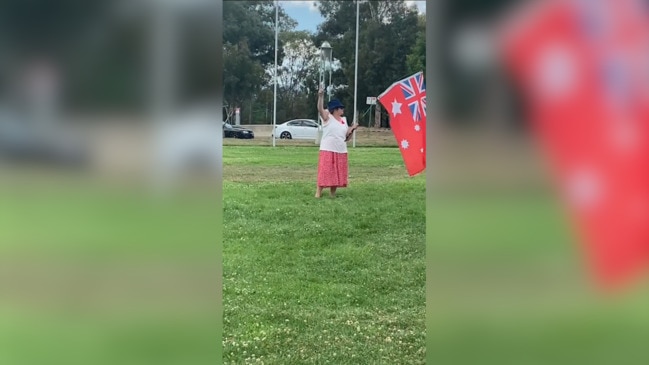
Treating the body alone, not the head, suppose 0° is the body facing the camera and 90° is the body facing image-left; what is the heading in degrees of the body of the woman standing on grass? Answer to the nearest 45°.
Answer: approximately 315°

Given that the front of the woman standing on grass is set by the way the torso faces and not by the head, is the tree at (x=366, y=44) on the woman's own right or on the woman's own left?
on the woman's own left

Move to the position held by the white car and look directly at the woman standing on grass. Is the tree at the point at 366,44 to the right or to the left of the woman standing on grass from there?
left

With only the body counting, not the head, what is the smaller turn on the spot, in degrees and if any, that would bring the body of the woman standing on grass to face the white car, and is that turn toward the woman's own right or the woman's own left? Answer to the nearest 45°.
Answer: approximately 135° to the woman's own left
